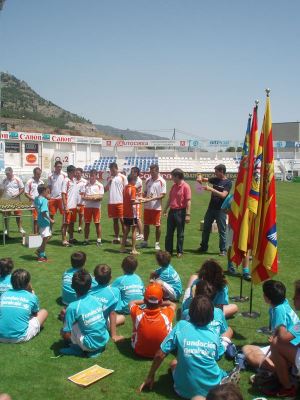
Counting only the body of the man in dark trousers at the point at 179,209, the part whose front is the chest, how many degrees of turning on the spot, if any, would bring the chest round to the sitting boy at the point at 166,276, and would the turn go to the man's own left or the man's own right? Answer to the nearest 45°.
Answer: approximately 45° to the man's own left

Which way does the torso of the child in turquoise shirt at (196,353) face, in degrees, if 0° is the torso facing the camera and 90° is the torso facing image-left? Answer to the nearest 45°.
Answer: approximately 180°

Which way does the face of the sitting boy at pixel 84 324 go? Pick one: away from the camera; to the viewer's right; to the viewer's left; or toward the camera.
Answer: away from the camera

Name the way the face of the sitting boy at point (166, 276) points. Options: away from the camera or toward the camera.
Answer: away from the camera

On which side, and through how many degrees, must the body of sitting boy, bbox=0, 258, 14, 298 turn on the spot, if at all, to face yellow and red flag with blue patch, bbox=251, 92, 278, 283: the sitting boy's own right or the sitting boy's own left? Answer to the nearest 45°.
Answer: approximately 90° to the sitting boy's own right

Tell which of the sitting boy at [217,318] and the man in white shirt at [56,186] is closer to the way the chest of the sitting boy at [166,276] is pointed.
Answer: the man in white shirt

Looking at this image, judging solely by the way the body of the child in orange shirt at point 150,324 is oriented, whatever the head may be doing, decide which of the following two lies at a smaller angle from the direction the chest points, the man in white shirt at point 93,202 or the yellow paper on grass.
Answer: the man in white shirt

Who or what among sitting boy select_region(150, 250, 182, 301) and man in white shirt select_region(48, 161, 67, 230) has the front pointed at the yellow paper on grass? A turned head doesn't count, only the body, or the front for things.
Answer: the man in white shirt

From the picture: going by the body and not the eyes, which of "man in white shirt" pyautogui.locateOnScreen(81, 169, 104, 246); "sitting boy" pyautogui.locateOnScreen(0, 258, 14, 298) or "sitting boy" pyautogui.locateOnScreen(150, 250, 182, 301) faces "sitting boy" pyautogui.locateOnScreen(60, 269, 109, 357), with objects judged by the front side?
the man in white shirt

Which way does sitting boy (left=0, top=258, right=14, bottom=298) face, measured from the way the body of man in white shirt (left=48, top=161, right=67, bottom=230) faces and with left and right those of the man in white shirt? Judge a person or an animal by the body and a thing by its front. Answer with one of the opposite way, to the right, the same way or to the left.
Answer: the opposite way

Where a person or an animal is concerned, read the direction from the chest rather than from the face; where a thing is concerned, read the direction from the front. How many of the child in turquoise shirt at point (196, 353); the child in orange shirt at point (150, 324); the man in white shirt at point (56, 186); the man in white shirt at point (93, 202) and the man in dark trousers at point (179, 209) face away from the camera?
2

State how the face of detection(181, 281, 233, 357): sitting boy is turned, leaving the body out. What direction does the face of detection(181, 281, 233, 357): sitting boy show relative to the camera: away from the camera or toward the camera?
away from the camera

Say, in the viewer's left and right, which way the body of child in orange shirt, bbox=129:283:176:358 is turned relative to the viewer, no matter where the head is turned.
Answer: facing away from the viewer

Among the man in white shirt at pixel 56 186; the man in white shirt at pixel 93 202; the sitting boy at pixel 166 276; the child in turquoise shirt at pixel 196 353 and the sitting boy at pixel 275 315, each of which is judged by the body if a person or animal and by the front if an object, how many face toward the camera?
2

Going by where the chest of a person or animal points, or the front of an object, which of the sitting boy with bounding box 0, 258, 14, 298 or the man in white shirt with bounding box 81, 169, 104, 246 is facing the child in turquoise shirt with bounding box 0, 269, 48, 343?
the man in white shirt

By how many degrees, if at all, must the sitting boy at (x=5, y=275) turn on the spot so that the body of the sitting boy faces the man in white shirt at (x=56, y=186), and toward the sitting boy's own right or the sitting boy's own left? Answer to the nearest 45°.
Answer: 0° — they already face them
